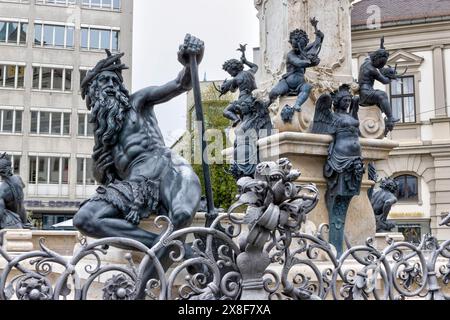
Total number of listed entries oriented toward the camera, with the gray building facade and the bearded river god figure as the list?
2

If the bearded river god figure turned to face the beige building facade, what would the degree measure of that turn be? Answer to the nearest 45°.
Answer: approximately 135° to its left

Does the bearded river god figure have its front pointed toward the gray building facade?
no

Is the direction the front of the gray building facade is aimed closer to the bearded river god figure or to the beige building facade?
the bearded river god figure

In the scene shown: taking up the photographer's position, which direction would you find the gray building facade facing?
facing the viewer

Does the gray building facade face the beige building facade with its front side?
no

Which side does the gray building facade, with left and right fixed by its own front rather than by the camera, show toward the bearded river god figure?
front

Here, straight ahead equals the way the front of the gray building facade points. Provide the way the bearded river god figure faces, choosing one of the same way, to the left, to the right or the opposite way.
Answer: the same way

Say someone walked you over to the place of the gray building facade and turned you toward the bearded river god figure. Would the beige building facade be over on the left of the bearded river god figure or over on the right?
left

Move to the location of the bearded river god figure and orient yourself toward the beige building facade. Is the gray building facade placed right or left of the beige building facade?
left
